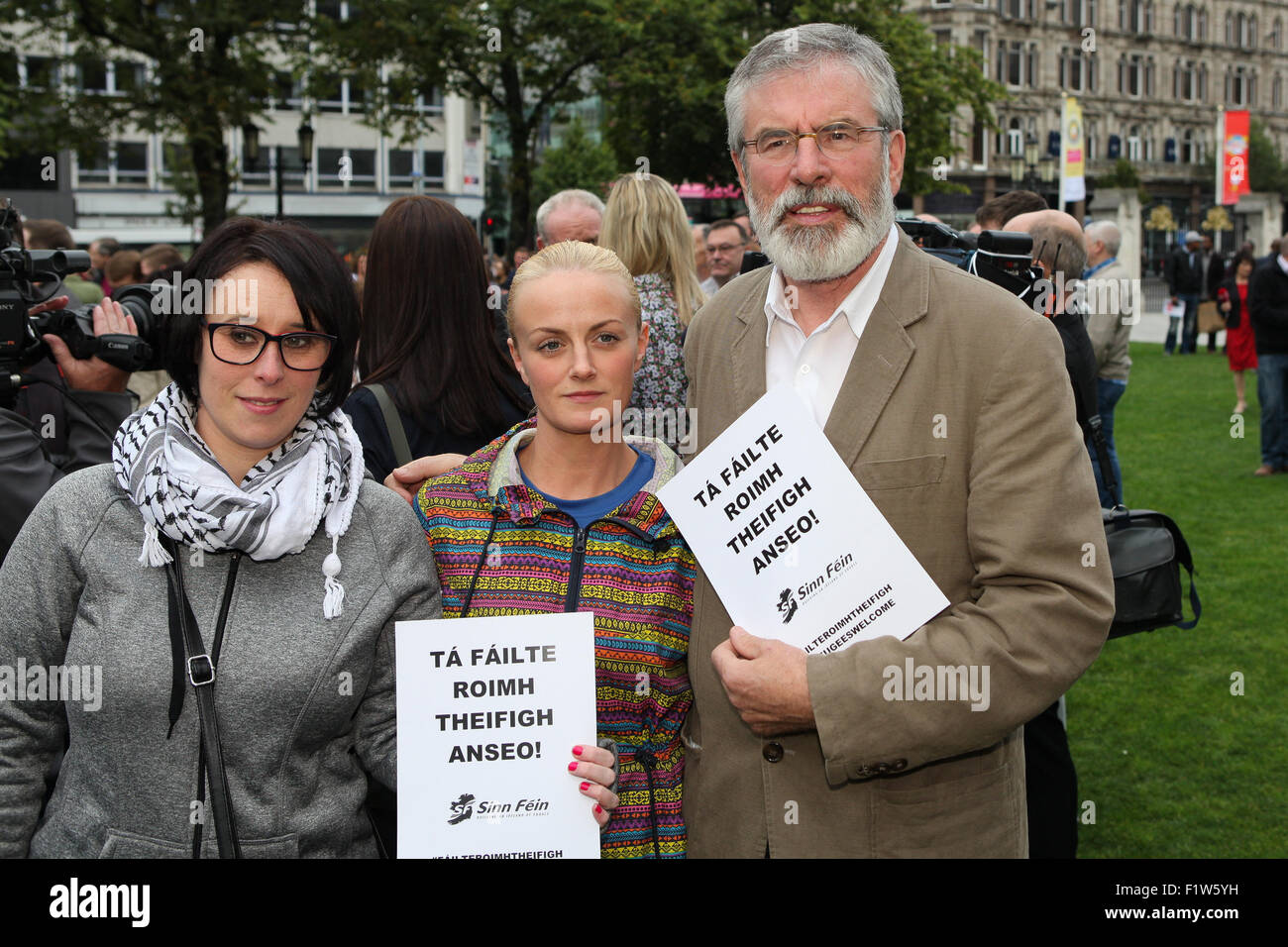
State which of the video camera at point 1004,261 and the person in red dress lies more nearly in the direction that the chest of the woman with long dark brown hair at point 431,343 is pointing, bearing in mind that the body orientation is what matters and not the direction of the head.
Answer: the person in red dress

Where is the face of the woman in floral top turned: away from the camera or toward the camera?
away from the camera

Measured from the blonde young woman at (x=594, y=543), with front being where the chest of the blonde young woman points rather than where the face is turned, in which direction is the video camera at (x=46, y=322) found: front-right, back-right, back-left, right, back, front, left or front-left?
back-right

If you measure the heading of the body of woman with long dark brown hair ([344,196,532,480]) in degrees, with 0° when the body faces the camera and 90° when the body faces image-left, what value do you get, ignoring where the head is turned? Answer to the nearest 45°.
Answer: approximately 180°

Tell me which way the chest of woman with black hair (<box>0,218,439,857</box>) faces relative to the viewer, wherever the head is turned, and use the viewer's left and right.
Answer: facing the viewer

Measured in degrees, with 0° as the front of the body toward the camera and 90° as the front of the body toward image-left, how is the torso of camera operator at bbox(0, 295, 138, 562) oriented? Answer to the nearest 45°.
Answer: approximately 270°

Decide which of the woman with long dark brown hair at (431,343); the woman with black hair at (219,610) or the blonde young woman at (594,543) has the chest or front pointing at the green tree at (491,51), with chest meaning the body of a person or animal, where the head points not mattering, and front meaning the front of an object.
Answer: the woman with long dark brown hair at (431,343)

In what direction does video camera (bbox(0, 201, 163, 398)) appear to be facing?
to the viewer's right

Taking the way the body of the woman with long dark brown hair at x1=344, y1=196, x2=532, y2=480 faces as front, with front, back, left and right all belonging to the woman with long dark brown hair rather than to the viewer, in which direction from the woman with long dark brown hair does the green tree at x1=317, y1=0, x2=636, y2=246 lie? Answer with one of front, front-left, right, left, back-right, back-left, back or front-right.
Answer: front

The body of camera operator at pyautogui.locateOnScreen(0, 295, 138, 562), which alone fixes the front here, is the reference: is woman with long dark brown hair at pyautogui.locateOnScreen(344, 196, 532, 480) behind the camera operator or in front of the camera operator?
in front

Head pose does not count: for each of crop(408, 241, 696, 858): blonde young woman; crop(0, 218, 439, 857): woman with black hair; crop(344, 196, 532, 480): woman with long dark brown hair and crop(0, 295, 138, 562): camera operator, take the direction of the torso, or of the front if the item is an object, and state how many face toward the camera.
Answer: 2

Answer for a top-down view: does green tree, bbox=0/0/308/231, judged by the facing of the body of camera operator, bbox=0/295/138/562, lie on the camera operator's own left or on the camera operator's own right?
on the camera operator's own left

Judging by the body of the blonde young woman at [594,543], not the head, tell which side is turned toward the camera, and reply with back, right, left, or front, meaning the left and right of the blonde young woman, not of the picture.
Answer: front

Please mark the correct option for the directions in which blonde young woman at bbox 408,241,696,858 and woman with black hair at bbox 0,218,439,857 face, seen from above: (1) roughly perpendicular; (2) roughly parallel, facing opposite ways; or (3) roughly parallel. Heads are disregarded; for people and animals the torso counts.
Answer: roughly parallel

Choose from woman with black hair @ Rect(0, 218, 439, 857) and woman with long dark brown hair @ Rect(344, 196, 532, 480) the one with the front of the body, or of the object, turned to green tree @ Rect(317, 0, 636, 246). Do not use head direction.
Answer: woman with long dark brown hair @ Rect(344, 196, 532, 480)

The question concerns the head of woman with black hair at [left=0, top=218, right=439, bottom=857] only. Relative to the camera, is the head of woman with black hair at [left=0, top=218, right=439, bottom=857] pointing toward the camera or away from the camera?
toward the camera
